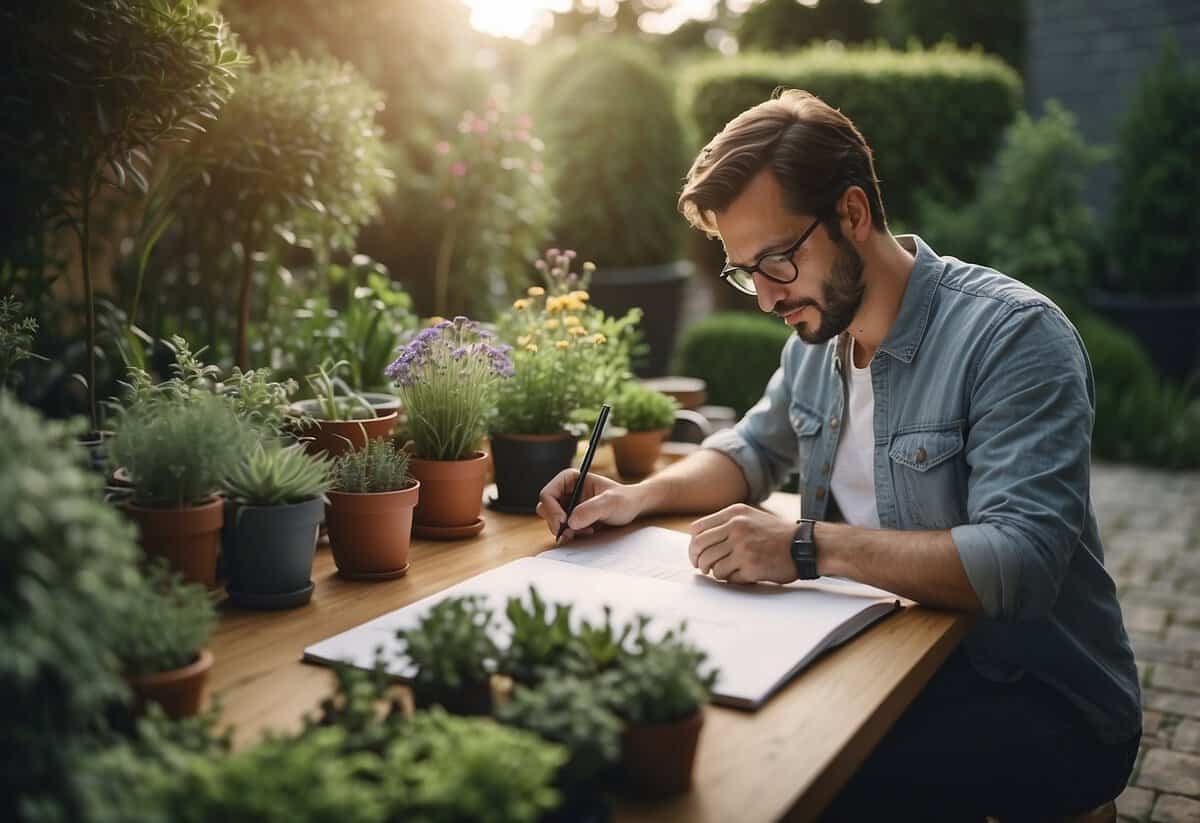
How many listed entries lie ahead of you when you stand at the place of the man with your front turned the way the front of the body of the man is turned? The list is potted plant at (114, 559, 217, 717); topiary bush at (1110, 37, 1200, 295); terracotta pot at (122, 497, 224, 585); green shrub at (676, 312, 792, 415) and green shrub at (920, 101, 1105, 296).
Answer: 2

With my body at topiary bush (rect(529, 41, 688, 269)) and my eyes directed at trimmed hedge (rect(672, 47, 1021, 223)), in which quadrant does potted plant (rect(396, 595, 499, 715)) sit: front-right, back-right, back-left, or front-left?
back-right

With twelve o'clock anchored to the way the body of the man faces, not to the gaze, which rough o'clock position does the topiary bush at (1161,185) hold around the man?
The topiary bush is roughly at 5 o'clock from the man.

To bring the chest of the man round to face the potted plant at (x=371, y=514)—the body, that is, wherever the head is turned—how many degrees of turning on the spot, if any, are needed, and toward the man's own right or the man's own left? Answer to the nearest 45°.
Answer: approximately 45° to the man's own right

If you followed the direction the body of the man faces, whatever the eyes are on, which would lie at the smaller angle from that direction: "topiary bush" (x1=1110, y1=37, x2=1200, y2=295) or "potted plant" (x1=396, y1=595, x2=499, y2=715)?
the potted plant

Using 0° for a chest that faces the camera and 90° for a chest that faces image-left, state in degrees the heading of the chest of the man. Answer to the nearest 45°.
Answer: approximately 45°

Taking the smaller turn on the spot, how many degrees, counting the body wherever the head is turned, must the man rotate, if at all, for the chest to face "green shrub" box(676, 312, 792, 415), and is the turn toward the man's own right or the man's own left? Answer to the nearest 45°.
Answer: approximately 135° to the man's own right

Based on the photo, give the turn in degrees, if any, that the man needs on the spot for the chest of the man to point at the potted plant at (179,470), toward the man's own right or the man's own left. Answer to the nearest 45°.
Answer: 0° — they already face it

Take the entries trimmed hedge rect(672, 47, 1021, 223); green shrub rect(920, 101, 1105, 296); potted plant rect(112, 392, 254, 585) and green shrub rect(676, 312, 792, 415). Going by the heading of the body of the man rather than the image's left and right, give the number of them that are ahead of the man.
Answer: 1

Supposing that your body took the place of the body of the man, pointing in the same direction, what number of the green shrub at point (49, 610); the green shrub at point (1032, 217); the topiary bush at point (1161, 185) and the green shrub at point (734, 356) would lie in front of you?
1

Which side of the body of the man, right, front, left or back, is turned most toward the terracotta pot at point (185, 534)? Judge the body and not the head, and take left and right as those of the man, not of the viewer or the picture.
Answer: front

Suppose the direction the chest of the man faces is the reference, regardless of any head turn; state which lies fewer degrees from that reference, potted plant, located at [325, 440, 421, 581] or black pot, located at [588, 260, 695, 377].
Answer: the potted plant

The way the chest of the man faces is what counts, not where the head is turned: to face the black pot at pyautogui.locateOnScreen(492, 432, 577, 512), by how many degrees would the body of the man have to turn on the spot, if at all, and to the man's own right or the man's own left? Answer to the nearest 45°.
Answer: approximately 45° to the man's own right

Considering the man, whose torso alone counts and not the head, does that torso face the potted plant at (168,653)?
yes

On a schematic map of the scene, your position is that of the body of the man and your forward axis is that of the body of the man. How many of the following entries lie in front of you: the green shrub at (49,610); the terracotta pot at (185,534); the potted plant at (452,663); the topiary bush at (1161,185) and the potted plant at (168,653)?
4

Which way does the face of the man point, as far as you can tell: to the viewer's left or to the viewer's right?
to the viewer's left
